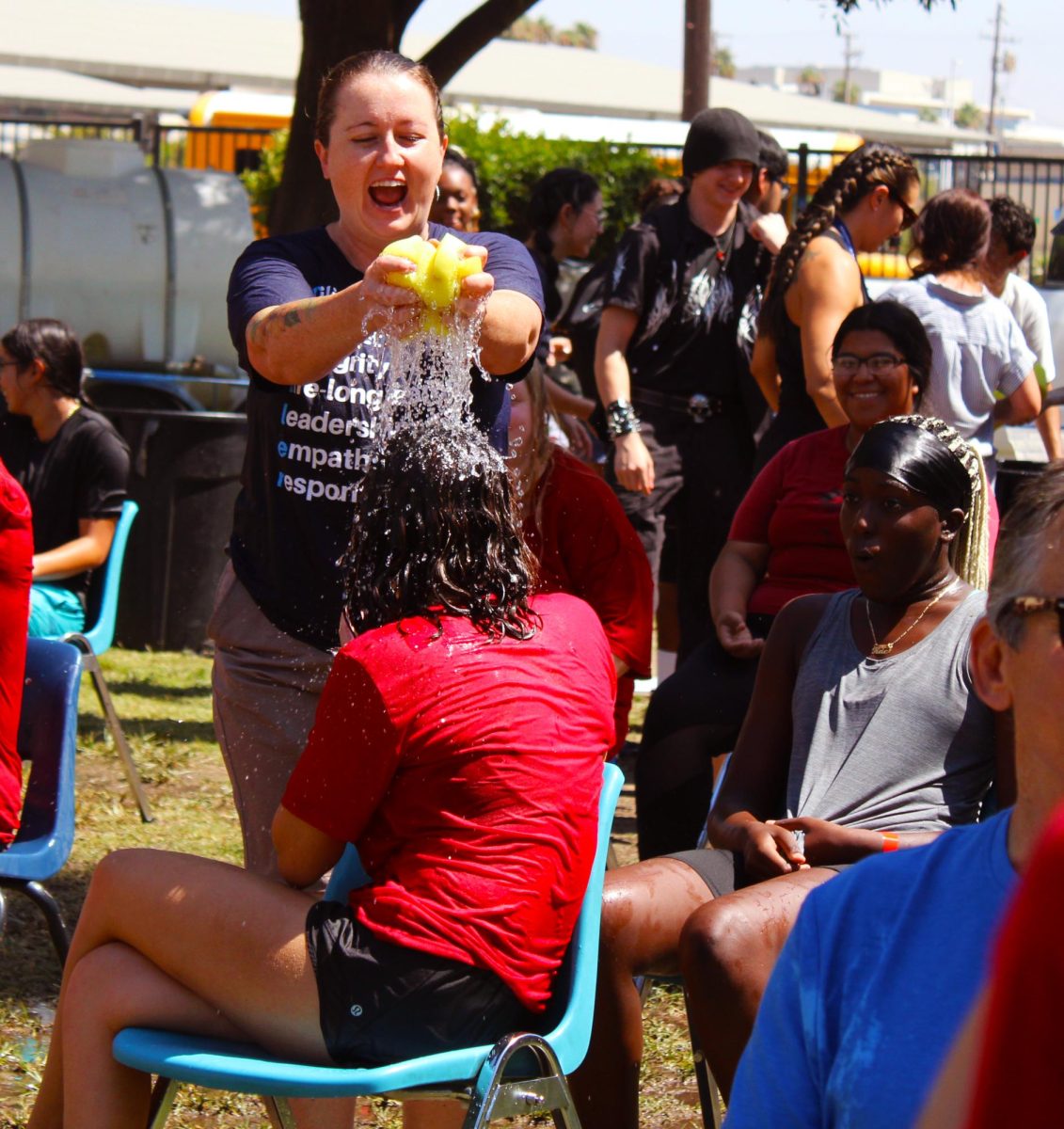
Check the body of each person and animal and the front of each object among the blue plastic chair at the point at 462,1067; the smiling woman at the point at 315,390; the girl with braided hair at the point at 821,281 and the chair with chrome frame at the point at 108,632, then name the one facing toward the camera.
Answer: the smiling woman

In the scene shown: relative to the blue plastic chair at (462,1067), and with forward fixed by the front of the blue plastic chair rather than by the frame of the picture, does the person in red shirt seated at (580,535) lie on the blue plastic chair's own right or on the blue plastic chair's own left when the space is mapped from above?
on the blue plastic chair's own right

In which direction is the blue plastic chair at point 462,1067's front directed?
to the viewer's left

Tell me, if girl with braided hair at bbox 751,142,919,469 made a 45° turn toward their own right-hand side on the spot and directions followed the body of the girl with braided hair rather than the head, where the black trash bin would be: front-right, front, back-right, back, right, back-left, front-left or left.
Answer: back

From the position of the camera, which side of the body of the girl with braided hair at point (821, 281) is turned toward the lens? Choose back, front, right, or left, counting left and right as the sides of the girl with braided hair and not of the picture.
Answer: right

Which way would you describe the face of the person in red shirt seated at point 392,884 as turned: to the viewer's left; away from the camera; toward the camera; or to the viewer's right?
away from the camera

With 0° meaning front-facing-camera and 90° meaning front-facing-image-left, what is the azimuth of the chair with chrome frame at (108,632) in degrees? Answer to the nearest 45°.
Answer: approximately 90°
